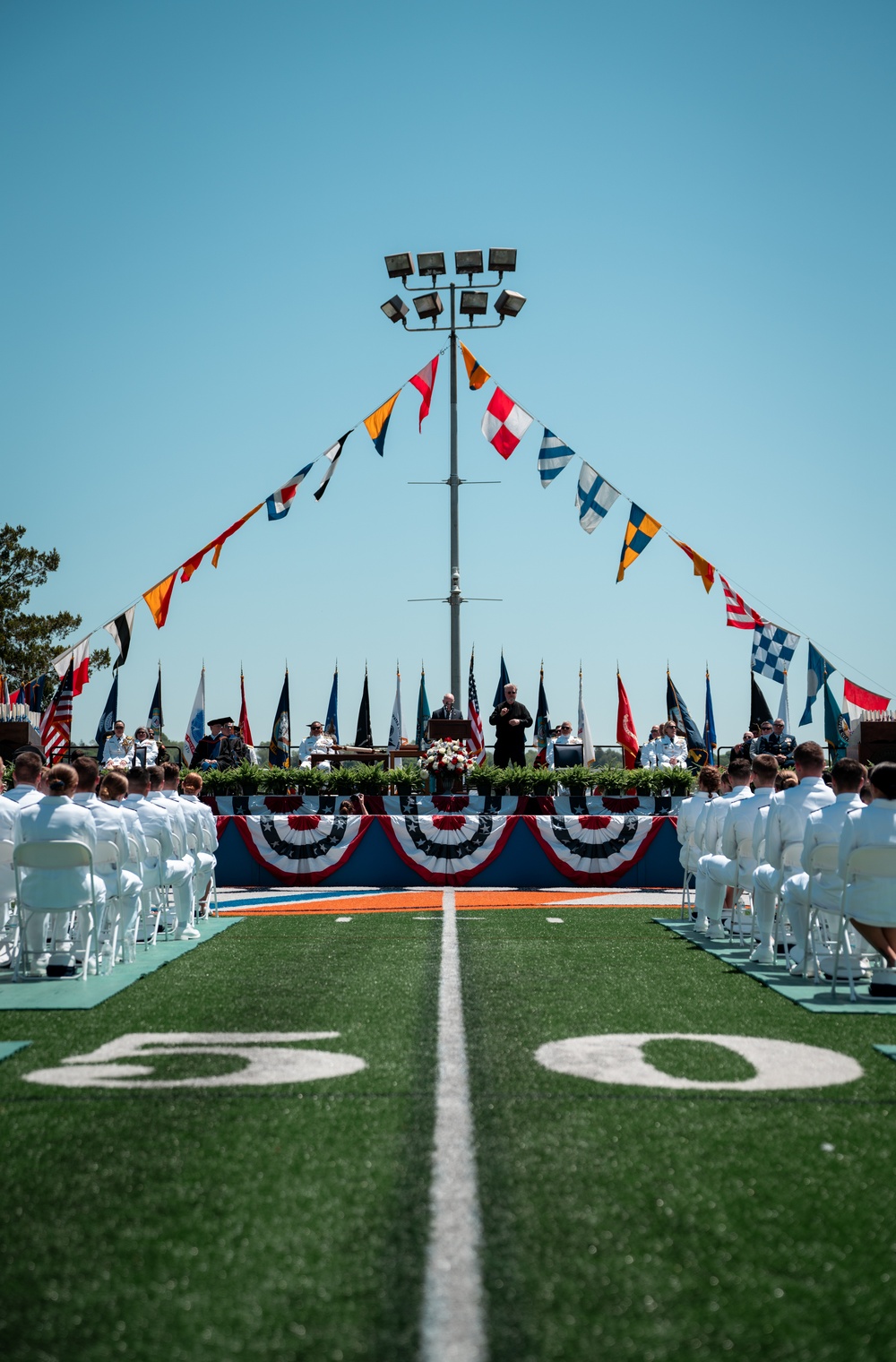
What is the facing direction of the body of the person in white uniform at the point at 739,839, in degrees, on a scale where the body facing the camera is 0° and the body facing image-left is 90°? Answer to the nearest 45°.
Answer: approximately 135°

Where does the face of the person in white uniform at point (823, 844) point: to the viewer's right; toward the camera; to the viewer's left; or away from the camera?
away from the camera

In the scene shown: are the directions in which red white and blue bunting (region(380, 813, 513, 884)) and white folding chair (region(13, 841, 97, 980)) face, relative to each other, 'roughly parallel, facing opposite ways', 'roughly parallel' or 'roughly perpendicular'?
roughly parallel, facing opposite ways

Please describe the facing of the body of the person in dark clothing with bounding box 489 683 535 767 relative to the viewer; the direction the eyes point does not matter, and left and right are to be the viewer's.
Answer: facing the viewer

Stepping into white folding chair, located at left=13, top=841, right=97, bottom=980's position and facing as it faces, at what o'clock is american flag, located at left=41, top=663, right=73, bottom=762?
The american flag is roughly at 12 o'clock from the white folding chair.

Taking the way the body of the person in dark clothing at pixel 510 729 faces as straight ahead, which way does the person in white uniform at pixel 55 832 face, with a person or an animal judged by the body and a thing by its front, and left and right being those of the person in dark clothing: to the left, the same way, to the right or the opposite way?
the opposite way

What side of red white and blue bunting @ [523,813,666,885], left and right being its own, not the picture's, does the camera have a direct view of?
front

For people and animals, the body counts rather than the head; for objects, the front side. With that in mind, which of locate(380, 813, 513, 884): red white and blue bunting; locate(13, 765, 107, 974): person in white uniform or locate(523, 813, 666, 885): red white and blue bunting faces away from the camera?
the person in white uniform

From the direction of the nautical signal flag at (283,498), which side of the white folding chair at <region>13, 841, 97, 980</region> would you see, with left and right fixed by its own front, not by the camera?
front

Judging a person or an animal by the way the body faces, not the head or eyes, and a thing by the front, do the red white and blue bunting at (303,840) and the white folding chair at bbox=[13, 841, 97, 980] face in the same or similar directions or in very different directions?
very different directions

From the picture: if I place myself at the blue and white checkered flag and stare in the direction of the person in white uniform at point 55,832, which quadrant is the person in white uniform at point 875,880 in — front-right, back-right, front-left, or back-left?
front-left

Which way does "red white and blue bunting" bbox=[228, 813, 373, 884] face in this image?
toward the camera

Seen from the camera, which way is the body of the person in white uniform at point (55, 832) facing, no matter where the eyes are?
away from the camera

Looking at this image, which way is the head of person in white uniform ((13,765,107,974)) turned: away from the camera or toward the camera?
away from the camera

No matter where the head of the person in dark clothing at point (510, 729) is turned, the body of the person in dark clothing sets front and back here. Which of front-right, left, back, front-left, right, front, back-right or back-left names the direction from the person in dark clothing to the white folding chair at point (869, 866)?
front

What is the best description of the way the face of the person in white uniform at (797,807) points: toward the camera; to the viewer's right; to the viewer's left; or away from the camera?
away from the camera

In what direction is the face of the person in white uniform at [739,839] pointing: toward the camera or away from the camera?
away from the camera

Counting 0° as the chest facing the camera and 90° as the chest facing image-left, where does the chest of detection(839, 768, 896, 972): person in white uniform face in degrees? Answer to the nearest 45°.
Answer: approximately 180°
